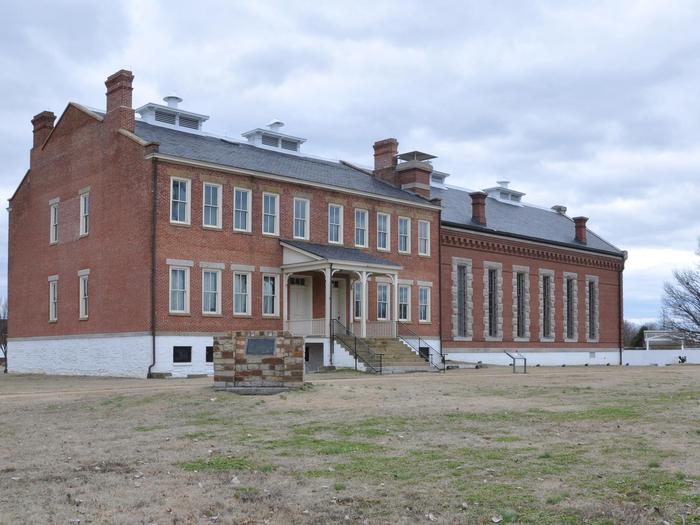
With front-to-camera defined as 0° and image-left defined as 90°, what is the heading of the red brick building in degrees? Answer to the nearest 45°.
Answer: approximately 315°
